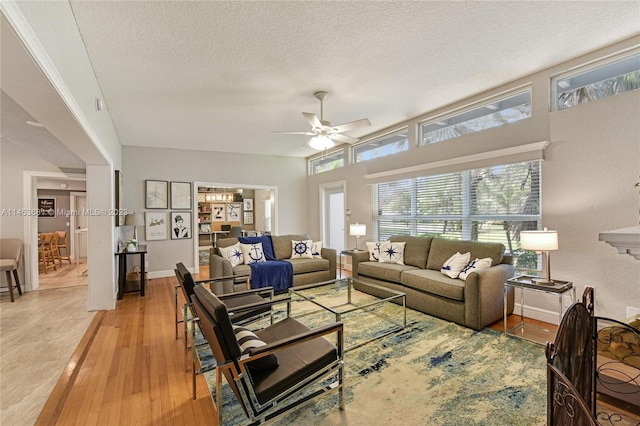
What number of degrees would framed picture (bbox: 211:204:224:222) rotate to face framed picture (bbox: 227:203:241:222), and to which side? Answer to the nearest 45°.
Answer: approximately 90° to its left

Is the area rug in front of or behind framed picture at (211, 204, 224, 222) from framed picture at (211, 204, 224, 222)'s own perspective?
in front

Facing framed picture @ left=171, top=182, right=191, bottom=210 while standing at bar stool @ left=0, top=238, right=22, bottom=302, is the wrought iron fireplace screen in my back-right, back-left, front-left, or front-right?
front-right

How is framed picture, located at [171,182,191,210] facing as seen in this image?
toward the camera

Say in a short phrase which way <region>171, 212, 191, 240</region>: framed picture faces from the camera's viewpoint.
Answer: facing the viewer

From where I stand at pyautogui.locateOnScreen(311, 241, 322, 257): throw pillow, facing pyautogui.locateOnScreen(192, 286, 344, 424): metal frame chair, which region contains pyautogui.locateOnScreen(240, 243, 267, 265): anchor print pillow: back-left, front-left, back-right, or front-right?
front-right

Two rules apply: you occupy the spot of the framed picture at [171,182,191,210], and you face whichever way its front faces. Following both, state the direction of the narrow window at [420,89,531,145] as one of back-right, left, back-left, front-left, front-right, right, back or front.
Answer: front-left

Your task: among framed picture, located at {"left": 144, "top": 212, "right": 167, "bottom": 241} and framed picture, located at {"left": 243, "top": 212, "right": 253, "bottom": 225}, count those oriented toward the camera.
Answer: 2

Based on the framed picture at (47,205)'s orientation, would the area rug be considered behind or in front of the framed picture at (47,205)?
in front

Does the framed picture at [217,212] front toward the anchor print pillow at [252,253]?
yes

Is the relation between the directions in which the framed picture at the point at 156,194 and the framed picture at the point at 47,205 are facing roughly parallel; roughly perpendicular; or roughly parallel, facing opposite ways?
roughly parallel

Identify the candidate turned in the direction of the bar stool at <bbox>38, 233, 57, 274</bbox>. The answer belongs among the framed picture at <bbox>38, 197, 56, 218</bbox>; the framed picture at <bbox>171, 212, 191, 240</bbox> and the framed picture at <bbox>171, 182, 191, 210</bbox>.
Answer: the framed picture at <bbox>38, 197, 56, 218</bbox>

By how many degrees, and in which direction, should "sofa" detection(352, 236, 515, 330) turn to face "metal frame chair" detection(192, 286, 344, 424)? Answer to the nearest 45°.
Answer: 0° — it already faces it

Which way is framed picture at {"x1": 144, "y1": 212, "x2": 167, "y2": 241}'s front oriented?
toward the camera

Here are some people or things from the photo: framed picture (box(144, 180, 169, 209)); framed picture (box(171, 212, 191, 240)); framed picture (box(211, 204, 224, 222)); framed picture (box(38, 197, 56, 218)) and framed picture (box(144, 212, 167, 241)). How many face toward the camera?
5

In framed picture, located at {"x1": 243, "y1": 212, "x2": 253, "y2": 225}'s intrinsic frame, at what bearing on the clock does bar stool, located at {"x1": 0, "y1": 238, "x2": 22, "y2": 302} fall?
The bar stool is roughly at 1 o'clock from the framed picture.

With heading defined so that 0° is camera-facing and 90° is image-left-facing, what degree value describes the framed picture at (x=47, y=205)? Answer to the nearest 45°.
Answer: approximately 0°

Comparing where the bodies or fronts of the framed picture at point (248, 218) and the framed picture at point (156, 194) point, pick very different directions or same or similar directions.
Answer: same or similar directions

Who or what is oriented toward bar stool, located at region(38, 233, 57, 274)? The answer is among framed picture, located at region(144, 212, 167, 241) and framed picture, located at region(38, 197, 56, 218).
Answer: framed picture, located at region(38, 197, 56, 218)
